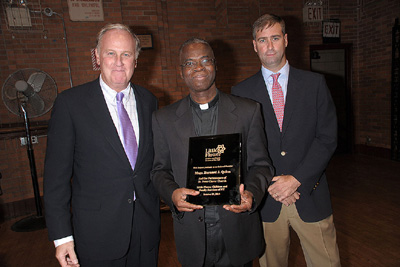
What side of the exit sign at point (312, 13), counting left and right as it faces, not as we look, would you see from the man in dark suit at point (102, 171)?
front

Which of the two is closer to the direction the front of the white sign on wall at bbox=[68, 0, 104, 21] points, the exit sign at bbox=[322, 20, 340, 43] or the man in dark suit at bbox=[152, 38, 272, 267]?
the man in dark suit

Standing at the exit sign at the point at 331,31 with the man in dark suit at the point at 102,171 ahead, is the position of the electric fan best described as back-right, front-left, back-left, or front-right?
front-right

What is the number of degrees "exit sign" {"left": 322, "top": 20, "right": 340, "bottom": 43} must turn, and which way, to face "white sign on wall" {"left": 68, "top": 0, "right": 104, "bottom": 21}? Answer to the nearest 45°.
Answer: approximately 45° to its right

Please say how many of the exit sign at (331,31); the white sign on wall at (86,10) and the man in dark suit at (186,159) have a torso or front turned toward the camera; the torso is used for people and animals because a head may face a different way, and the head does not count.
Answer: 3

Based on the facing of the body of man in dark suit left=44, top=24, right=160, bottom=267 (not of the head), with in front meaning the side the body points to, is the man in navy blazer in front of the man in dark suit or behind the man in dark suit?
in front

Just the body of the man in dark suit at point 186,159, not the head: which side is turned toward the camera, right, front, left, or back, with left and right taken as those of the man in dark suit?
front

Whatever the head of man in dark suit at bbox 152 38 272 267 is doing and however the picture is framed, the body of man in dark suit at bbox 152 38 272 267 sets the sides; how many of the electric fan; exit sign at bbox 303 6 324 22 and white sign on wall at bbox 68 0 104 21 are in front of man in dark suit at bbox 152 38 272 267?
0

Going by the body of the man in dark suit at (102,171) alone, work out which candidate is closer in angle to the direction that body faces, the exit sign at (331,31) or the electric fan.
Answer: the exit sign

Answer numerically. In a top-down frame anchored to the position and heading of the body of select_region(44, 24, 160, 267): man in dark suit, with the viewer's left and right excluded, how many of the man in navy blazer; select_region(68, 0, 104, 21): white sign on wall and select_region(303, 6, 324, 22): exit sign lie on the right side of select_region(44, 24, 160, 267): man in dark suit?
0

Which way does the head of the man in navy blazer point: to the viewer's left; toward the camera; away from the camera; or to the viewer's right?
toward the camera

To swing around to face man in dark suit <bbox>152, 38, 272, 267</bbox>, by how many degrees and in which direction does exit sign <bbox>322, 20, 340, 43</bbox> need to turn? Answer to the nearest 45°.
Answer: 0° — it already faces them

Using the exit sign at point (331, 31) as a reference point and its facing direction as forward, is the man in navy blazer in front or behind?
in front

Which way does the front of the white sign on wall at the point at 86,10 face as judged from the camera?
facing the viewer

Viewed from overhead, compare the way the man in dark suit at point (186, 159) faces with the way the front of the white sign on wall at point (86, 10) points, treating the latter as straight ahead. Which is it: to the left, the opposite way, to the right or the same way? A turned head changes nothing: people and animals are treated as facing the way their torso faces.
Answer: the same way

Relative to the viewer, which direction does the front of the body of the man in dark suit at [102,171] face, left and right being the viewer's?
facing the viewer and to the right of the viewer

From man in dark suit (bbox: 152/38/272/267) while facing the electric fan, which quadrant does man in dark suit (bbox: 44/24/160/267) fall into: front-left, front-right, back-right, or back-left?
front-left

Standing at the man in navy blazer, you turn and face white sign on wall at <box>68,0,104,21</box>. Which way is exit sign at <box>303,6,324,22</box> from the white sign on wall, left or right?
right

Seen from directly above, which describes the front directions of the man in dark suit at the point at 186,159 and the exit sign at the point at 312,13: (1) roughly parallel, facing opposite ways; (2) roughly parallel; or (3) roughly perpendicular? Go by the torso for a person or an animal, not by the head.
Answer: roughly parallel

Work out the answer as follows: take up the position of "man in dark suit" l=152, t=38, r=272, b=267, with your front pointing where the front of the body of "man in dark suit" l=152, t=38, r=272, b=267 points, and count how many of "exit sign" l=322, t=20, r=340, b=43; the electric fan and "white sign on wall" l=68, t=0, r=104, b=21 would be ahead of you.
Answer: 0
